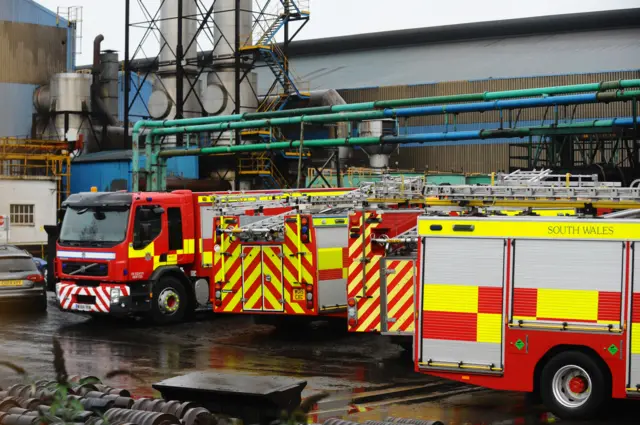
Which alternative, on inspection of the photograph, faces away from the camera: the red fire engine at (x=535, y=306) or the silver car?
the silver car

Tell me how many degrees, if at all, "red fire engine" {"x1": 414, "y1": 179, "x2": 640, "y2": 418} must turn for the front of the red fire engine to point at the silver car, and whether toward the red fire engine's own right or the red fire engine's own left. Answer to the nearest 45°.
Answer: approximately 135° to the red fire engine's own left

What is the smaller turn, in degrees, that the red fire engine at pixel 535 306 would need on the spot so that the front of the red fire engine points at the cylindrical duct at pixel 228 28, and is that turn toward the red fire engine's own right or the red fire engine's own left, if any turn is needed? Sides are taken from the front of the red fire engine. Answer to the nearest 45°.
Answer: approximately 135° to the red fire engine's own left

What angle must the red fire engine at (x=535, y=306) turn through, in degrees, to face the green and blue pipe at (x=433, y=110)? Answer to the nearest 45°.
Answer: approximately 90° to its left

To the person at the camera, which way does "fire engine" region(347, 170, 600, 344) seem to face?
facing away from the viewer and to the right of the viewer

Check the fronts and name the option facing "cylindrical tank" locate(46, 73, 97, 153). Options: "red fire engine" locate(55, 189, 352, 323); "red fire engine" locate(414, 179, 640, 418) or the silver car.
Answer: the silver car

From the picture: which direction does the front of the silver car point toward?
away from the camera

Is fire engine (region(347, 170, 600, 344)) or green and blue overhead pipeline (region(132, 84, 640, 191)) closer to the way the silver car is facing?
the green and blue overhead pipeline

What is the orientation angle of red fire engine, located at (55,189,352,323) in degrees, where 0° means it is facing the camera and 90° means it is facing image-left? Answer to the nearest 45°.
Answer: approximately 45°

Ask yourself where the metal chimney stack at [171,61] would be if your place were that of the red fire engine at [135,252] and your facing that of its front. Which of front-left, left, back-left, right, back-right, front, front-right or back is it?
back-right
